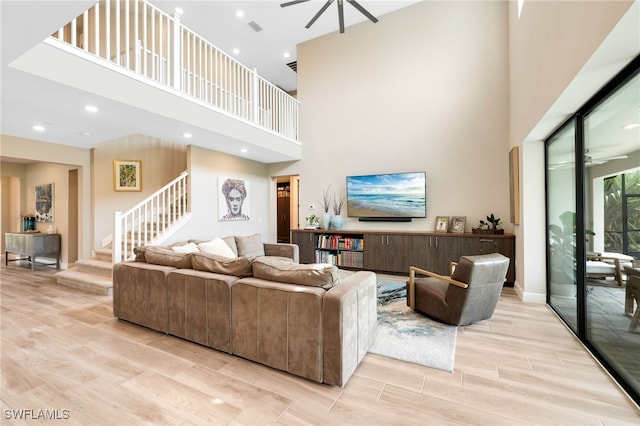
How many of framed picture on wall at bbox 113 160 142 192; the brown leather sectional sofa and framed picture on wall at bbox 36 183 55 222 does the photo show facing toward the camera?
2

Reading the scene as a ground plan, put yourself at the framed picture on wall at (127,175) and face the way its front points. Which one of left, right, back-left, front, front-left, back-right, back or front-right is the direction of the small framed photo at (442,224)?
front-left

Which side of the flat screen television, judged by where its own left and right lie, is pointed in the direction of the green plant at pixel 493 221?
left

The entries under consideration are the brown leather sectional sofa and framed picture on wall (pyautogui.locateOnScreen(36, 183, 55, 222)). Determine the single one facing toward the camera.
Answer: the framed picture on wall

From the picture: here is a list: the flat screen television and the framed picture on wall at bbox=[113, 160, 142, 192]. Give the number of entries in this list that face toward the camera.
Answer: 2

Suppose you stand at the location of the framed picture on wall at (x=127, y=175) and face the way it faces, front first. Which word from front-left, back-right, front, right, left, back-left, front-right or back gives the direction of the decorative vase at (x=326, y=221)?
front-left

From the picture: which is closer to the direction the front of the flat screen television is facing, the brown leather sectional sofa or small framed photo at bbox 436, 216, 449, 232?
the brown leather sectional sofa

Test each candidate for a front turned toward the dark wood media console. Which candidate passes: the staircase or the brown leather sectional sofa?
the brown leather sectional sofa

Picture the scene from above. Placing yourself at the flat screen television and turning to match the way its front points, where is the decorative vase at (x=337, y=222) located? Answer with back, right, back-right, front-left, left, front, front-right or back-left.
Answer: right

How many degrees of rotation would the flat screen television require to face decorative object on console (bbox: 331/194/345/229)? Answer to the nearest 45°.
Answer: approximately 90° to its right

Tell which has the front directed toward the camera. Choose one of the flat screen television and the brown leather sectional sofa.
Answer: the flat screen television

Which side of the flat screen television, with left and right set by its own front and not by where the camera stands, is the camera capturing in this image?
front

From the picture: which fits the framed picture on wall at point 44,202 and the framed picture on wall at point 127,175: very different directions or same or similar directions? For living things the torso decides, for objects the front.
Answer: same or similar directions

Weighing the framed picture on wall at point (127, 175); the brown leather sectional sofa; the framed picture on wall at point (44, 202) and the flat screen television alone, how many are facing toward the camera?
3

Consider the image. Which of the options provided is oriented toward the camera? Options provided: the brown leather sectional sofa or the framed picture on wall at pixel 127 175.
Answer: the framed picture on wall

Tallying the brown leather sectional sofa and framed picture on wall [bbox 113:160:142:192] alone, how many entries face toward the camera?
1

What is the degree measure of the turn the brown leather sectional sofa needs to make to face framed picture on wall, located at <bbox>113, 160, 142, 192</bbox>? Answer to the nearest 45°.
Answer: approximately 90° to its left

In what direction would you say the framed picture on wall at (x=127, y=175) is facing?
toward the camera
